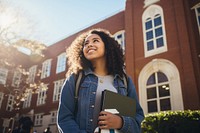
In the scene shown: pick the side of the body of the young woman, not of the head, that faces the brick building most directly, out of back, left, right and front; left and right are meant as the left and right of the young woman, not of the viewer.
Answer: back

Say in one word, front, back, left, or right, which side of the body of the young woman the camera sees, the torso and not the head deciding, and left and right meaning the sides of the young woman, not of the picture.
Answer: front
